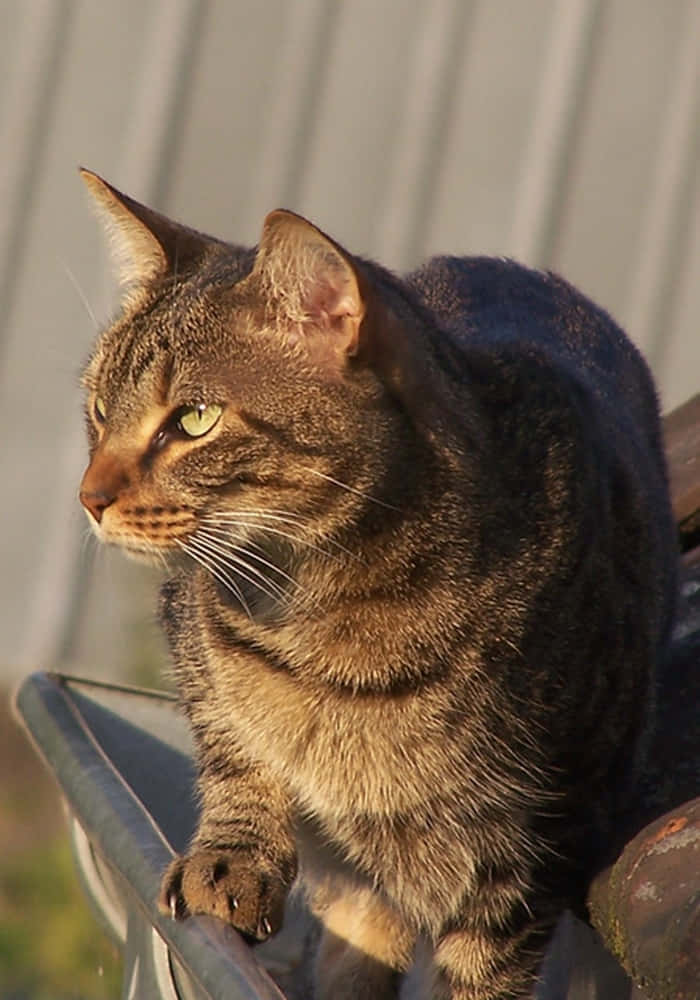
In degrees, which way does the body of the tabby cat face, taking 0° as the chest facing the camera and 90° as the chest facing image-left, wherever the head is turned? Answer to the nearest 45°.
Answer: approximately 45°
